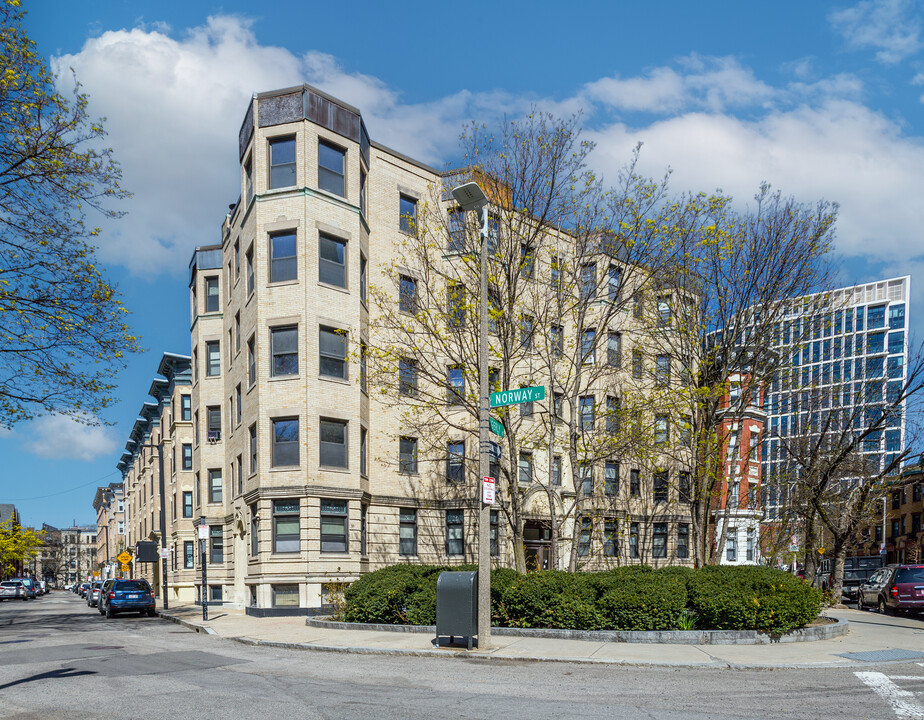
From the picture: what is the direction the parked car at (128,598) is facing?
away from the camera

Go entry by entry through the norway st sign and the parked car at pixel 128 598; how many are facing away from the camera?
1

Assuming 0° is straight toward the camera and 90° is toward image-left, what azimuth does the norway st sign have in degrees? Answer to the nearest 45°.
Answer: approximately 45°
